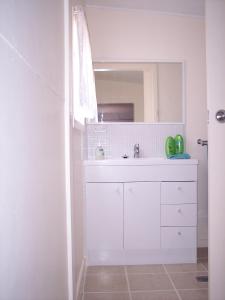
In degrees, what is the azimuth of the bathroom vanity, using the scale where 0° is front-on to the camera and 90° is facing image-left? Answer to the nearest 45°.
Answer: approximately 0°

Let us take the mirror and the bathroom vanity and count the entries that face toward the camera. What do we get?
2
